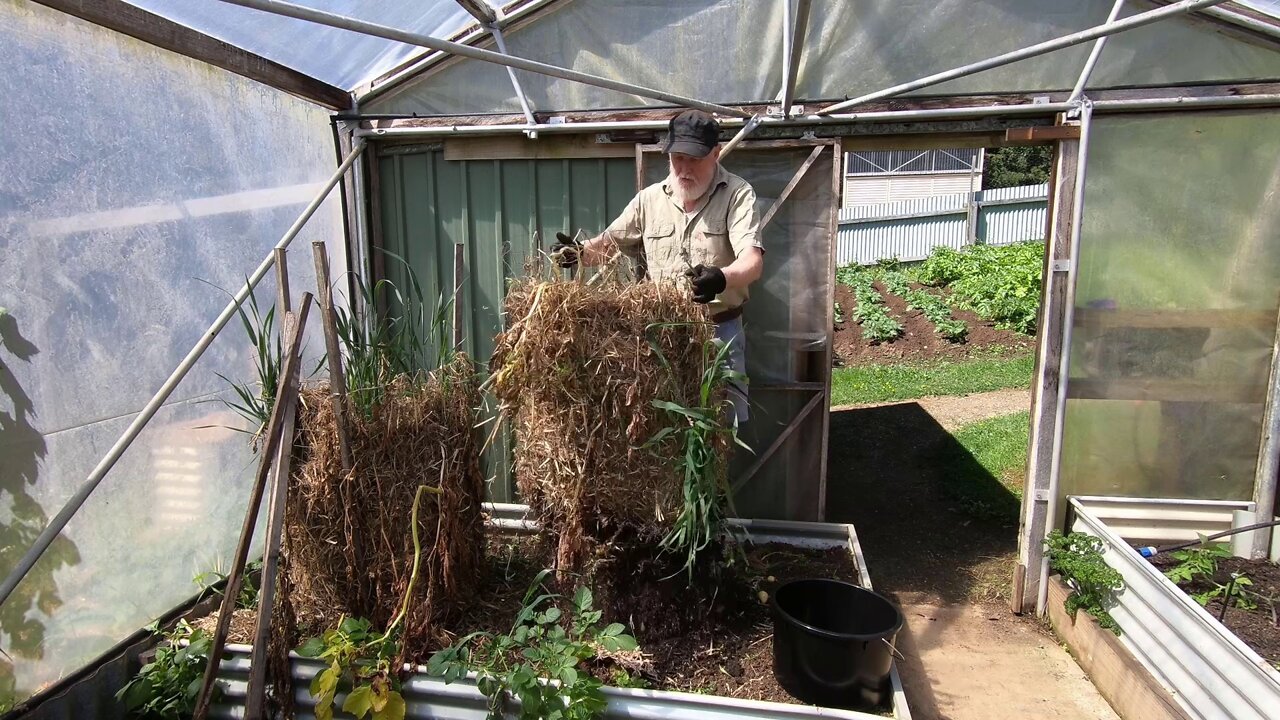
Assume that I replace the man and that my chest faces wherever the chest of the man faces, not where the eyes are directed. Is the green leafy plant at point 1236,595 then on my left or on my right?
on my left

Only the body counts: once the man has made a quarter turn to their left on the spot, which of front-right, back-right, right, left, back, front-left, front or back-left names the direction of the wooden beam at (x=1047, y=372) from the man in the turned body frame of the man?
front-left

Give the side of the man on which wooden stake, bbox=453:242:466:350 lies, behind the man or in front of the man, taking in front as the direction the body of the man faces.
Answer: in front

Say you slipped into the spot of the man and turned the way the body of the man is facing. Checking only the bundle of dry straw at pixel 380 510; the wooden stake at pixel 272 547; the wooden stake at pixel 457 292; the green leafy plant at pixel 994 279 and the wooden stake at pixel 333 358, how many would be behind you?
1

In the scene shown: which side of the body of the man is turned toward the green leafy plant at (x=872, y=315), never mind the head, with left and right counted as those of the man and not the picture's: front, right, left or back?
back

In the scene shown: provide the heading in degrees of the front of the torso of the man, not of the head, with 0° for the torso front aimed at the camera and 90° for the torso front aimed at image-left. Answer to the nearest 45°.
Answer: approximately 45°

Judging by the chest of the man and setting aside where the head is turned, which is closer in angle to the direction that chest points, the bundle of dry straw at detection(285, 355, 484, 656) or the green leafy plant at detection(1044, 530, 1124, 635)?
the bundle of dry straw

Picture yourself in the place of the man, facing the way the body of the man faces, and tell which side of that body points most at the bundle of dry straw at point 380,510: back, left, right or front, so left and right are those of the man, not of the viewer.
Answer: front

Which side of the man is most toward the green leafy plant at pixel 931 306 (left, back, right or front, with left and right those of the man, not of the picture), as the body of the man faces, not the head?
back
